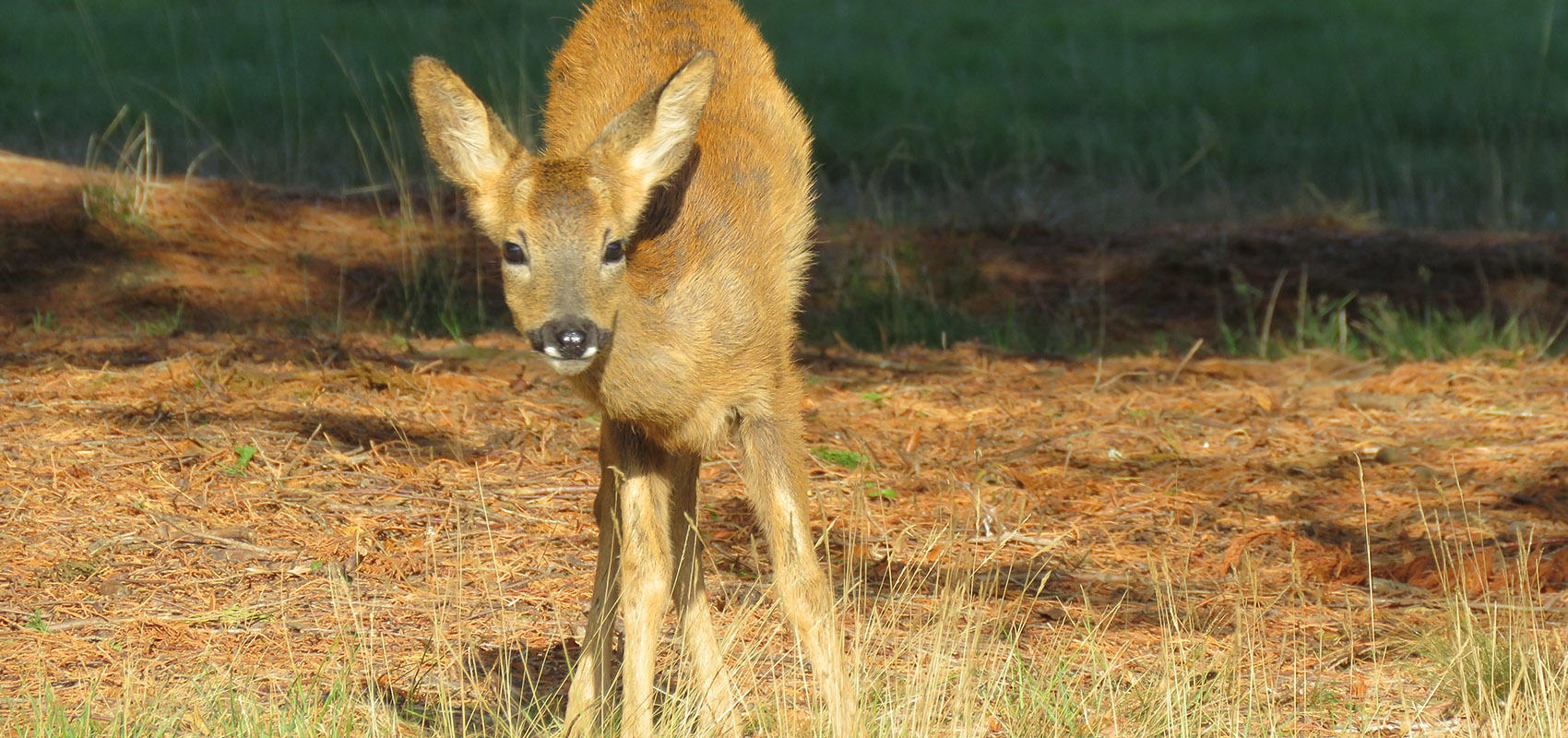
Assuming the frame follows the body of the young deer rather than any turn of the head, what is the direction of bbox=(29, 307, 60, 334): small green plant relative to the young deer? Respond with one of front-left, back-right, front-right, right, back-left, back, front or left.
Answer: back-right

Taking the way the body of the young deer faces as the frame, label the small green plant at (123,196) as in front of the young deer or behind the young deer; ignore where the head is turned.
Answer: behind

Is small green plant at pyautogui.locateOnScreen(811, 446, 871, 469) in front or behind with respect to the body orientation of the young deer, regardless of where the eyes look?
behind

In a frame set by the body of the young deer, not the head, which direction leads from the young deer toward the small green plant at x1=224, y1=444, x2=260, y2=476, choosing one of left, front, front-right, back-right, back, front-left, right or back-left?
back-right

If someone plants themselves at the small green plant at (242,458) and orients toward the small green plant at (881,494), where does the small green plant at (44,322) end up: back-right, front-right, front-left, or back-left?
back-left

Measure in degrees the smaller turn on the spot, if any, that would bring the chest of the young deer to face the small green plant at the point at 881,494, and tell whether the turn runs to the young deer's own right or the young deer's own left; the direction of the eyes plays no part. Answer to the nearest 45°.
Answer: approximately 135° to the young deer's own left

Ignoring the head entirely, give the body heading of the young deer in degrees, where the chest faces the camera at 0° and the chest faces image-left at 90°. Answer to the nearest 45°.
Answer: approximately 0°
